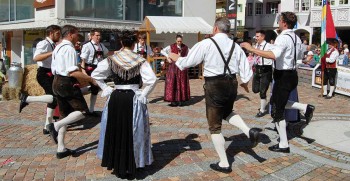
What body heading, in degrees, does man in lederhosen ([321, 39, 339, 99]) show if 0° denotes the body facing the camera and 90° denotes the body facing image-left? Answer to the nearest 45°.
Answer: approximately 45°

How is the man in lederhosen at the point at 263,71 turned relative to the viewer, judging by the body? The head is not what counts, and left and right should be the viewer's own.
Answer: facing the viewer and to the left of the viewer

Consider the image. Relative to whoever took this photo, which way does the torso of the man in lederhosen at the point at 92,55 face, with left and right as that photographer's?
facing the viewer and to the right of the viewer

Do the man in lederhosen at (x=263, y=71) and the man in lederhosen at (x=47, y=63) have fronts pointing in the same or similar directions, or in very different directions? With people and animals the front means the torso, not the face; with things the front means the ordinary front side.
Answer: very different directions

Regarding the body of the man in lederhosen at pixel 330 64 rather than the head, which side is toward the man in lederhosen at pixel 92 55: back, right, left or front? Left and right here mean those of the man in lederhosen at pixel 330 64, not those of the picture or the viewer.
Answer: front

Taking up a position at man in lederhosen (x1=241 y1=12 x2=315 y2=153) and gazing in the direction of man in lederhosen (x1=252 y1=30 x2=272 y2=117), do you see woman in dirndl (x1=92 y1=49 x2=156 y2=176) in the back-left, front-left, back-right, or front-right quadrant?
back-left

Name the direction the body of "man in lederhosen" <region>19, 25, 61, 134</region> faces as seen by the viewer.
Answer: to the viewer's right

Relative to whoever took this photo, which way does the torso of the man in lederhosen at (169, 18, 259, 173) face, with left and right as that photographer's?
facing away from the viewer and to the left of the viewer
